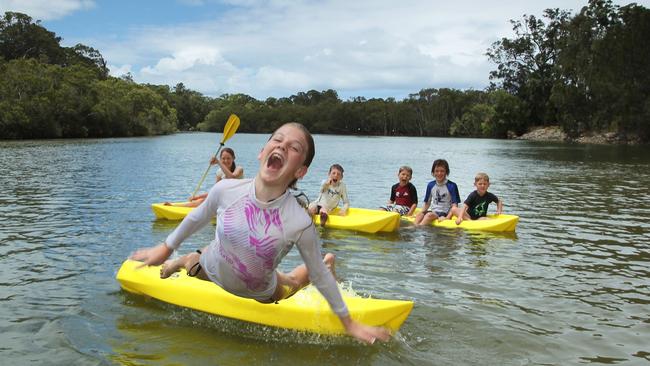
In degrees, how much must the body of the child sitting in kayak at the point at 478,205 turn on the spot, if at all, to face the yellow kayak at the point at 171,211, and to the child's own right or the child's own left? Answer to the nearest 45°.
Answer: approximately 90° to the child's own right

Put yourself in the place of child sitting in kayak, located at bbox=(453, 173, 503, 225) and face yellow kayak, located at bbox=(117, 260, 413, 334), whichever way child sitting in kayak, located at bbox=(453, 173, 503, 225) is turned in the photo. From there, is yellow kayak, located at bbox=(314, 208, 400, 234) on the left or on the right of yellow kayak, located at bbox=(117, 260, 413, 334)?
right

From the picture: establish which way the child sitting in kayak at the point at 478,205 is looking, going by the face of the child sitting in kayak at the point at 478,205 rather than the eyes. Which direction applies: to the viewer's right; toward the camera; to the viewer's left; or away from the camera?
toward the camera

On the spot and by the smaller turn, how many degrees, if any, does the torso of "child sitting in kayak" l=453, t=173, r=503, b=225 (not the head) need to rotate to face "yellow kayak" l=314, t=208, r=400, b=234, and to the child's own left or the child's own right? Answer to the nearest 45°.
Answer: approximately 45° to the child's own right

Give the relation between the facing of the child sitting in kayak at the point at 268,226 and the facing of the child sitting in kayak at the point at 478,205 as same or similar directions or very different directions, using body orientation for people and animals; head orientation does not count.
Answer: same or similar directions

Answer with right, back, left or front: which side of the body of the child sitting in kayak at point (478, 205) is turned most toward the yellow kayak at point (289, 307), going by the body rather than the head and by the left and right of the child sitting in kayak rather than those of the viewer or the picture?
front

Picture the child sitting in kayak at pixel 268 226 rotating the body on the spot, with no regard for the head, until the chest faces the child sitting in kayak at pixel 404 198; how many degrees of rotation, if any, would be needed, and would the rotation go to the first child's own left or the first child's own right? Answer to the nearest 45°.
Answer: approximately 180°

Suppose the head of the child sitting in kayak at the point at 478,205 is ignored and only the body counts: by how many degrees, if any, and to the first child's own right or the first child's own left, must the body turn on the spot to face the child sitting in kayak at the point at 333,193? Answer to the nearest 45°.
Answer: approximately 90° to the first child's own right

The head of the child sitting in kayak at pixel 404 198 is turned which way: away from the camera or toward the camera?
toward the camera

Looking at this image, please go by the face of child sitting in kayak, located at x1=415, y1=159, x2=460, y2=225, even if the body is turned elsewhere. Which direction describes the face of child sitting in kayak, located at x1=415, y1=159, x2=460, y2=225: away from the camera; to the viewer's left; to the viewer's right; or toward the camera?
toward the camera

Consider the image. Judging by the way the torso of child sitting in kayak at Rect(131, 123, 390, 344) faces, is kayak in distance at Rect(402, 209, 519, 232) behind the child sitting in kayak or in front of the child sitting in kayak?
behind

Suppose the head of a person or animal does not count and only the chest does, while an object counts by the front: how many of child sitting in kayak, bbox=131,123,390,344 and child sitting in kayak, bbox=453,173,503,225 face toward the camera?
2

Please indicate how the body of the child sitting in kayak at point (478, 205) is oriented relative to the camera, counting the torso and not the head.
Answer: toward the camera

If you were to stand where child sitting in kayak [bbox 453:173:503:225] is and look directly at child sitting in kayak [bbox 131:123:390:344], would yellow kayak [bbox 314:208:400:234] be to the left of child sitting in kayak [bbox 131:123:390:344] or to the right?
right

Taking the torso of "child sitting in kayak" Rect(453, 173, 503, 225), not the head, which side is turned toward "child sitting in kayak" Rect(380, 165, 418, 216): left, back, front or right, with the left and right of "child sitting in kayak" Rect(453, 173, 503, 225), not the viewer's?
right
